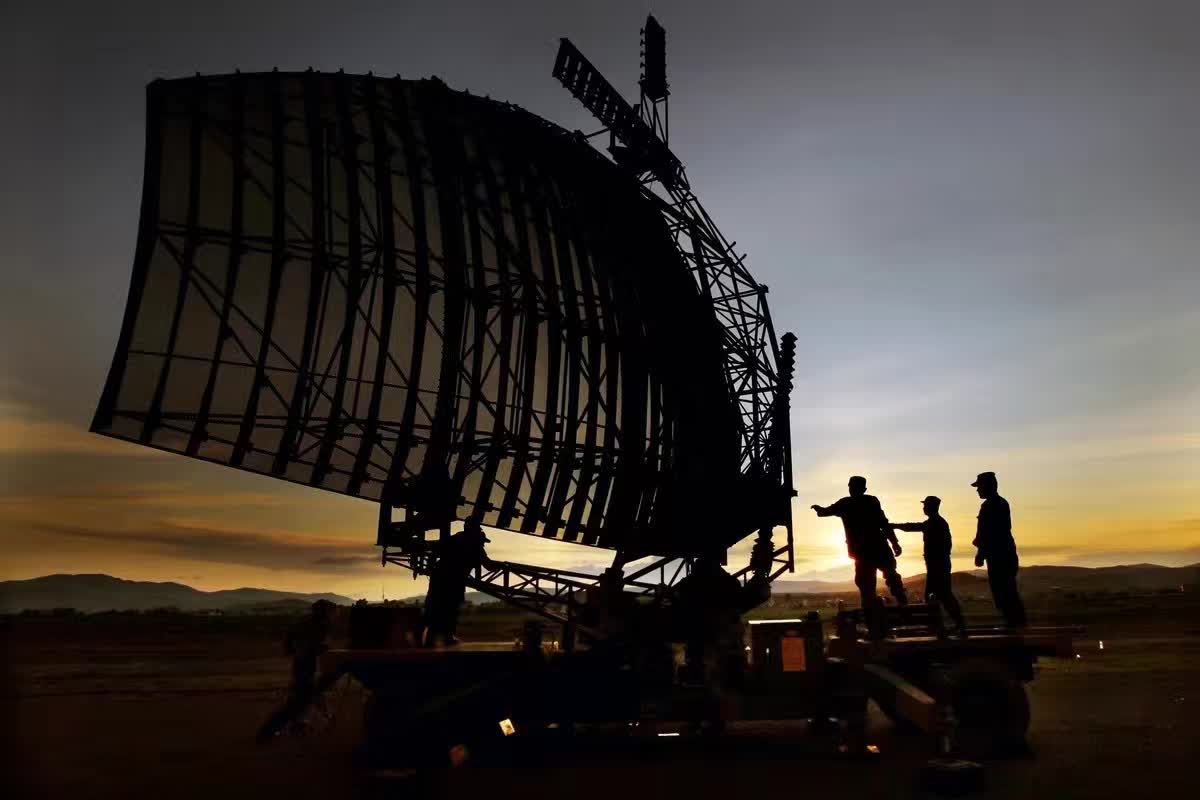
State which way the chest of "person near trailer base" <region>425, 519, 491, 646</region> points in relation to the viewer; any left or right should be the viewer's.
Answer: facing to the right of the viewer

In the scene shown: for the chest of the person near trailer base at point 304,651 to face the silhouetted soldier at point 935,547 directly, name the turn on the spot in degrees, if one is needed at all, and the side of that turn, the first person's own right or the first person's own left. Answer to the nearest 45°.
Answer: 0° — they already face them

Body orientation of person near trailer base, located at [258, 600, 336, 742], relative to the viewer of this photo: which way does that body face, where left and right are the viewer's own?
facing to the right of the viewer

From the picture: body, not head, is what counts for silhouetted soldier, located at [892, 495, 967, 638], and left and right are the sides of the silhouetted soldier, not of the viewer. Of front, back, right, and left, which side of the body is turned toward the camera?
left

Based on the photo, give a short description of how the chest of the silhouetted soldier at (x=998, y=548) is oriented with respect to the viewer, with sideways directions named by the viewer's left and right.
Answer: facing to the left of the viewer

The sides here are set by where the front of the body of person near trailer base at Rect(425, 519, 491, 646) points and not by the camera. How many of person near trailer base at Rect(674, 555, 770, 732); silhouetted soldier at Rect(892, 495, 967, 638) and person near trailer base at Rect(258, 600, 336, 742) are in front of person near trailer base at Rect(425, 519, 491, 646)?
2

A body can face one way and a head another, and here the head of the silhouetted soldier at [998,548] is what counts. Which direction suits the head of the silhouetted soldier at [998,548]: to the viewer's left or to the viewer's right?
to the viewer's left

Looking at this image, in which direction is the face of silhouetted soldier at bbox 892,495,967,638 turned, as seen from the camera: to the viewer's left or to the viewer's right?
to the viewer's left
